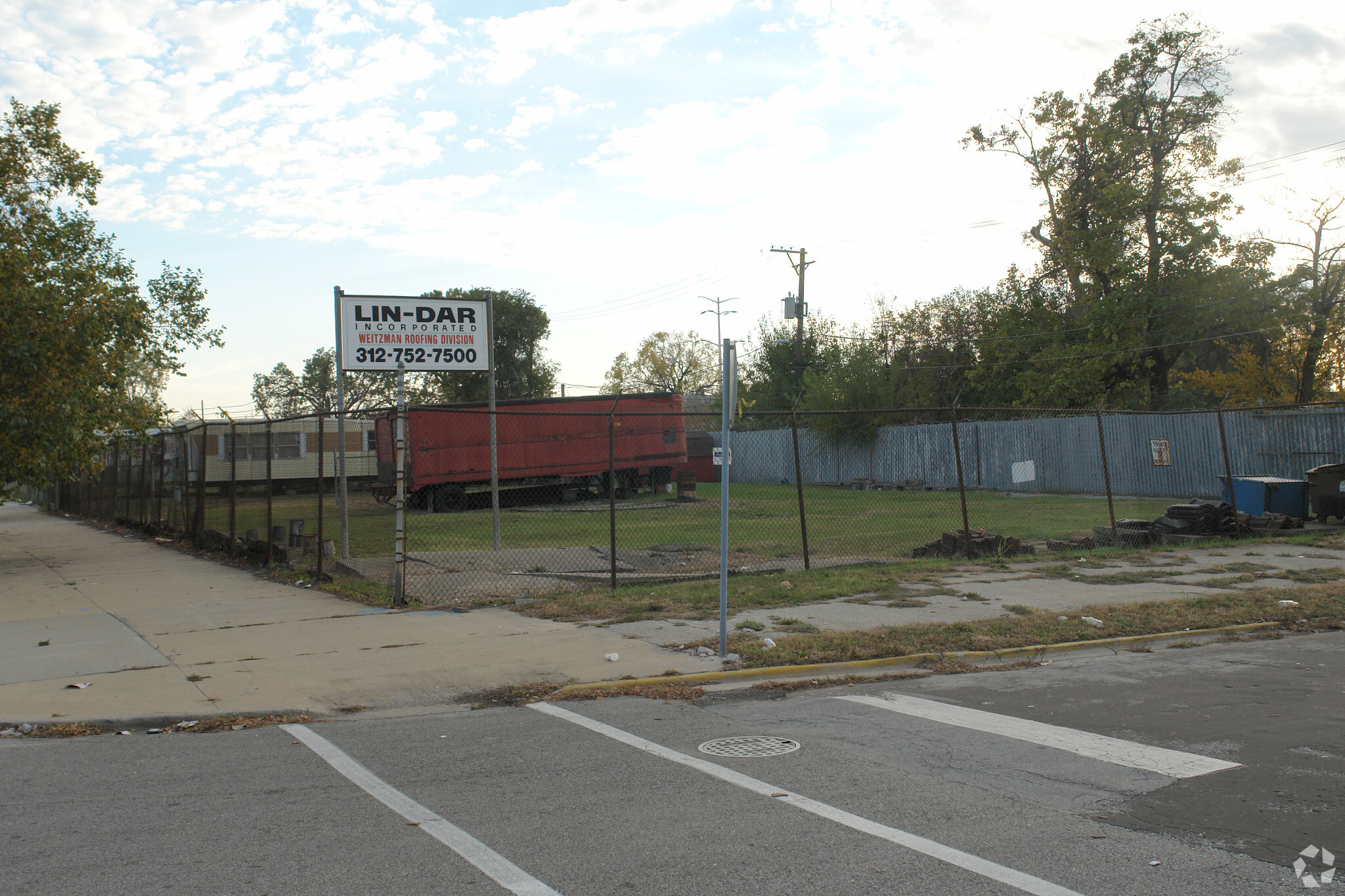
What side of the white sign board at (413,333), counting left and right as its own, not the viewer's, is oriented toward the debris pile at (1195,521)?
left

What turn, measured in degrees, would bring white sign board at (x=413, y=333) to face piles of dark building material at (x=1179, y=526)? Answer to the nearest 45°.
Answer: approximately 90° to its left

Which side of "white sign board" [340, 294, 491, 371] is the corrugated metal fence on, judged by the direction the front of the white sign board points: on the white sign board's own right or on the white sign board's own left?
on the white sign board's own left

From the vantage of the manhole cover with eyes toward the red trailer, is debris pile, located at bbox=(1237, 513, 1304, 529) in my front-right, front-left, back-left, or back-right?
front-right

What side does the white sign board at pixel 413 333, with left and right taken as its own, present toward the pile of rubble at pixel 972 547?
left

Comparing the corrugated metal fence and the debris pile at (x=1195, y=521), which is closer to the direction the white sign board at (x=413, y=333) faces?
the debris pile

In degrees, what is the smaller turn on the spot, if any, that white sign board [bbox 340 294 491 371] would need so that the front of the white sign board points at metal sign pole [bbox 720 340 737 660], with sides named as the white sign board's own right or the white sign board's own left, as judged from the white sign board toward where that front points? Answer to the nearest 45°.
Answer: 0° — it already faces it

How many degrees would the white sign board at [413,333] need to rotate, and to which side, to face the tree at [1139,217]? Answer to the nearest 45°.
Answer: approximately 135° to its left

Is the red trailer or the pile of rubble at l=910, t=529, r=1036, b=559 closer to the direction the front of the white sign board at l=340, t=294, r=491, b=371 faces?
the pile of rubble

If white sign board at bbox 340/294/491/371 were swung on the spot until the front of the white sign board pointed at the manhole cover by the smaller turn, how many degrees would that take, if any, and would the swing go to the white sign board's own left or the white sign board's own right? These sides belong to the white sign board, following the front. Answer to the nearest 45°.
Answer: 0° — it already faces it

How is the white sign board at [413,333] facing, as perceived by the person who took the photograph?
facing the viewer
